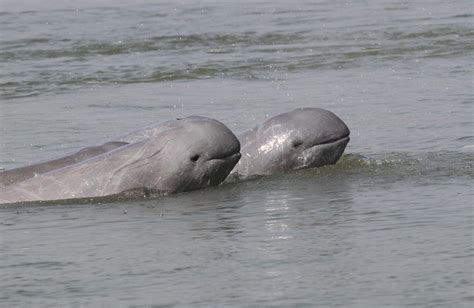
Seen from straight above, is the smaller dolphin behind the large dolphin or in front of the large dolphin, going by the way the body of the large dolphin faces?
in front

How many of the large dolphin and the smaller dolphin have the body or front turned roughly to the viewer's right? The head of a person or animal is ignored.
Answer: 2

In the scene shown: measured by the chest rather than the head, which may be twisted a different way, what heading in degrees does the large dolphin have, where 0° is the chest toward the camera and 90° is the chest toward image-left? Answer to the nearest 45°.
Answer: approximately 270°

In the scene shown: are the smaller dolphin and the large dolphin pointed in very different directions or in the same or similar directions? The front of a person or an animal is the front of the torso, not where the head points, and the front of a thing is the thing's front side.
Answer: same or similar directions

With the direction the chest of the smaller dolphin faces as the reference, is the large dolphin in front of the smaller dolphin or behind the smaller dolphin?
behind

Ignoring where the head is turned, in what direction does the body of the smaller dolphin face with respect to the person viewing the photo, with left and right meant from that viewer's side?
facing to the right of the viewer
